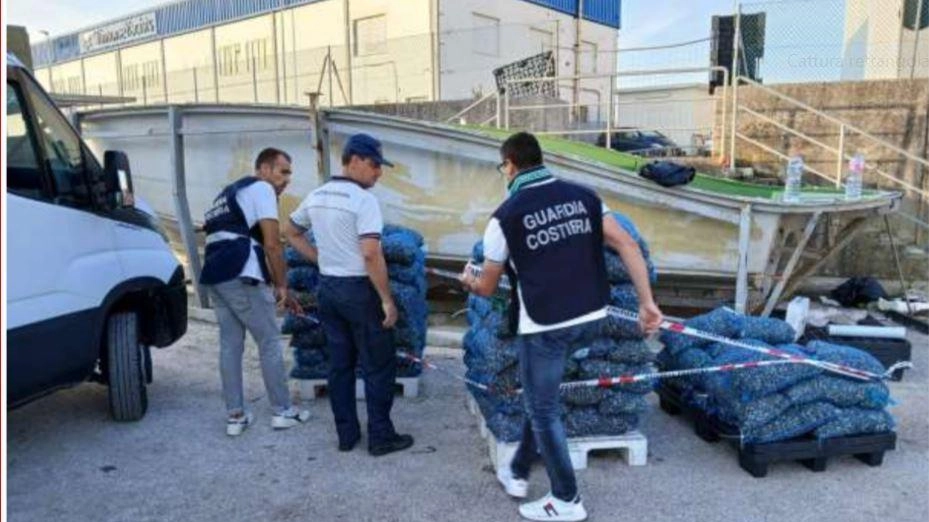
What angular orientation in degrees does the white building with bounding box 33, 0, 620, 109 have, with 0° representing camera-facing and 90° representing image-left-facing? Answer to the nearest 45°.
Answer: approximately 45°

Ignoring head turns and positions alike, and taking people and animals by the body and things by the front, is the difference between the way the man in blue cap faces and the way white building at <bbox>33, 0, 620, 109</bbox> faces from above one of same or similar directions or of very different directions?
very different directions

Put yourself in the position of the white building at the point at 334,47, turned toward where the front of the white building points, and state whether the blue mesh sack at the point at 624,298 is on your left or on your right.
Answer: on your left

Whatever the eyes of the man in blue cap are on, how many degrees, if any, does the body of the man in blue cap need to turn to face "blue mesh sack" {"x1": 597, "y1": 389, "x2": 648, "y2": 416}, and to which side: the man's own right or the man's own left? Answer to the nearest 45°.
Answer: approximately 45° to the man's own right

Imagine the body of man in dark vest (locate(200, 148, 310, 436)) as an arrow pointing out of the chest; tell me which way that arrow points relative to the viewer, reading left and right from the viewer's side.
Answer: facing away from the viewer and to the right of the viewer

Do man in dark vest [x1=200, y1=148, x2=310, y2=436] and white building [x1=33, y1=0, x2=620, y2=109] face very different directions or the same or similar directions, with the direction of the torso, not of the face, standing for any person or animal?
very different directions

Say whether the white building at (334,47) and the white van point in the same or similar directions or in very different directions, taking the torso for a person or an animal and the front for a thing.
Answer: very different directions

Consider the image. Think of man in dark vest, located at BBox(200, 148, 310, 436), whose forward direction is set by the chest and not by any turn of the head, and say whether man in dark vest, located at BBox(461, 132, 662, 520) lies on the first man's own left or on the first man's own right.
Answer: on the first man's own right

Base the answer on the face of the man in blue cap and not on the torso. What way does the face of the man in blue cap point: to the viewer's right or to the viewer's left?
to the viewer's right

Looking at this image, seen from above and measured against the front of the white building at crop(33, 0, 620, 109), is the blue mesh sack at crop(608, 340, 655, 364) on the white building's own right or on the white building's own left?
on the white building's own left
